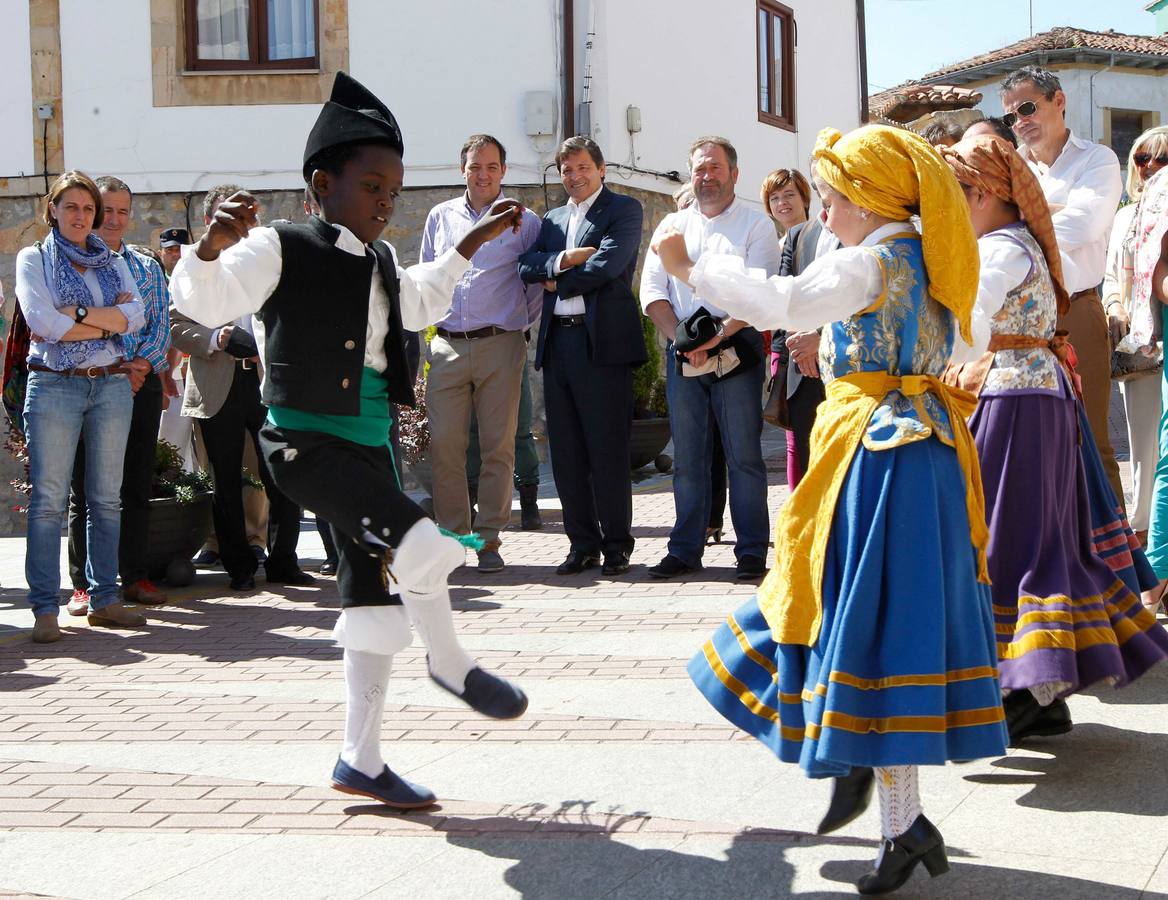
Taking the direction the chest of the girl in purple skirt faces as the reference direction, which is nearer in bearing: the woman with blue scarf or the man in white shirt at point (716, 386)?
the woman with blue scarf

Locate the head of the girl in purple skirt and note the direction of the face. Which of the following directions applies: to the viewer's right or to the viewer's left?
to the viewer's left

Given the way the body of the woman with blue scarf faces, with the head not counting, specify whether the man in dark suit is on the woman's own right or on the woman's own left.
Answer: on the woman's own left

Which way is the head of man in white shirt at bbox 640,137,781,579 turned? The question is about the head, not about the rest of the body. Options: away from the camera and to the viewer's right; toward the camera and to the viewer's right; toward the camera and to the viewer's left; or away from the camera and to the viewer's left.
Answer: toward the camera and to the viewer's left

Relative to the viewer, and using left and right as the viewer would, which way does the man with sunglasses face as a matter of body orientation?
facing the viewer and to the left of the viewer

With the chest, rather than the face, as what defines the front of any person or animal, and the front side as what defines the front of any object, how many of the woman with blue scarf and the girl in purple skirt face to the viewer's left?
1

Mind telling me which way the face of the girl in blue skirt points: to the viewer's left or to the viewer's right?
to the viewer's left

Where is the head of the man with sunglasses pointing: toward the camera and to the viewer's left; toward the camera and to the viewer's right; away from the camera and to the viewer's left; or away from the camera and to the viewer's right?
toward the camera and to the viewer's left

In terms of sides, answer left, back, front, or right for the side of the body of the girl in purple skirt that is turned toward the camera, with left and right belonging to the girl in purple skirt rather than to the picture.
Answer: left

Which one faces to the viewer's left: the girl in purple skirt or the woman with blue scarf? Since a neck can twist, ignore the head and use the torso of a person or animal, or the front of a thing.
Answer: the girl in purple skirt

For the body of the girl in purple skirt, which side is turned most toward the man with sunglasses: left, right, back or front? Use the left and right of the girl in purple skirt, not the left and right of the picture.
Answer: right

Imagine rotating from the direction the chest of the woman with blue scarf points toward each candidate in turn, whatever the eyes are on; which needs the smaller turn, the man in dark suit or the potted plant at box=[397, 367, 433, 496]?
the man in dark suit
